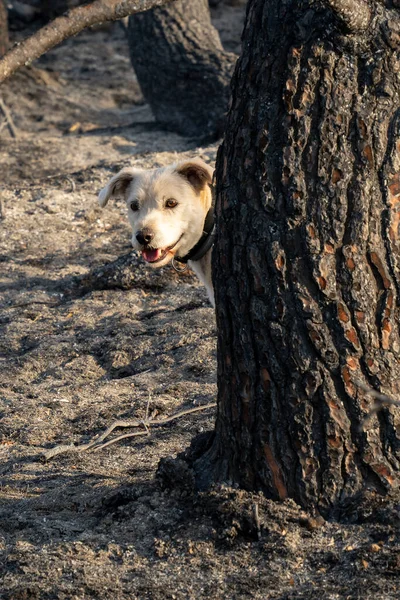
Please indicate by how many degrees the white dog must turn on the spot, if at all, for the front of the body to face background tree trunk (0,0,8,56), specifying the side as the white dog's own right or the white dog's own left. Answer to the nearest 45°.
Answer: approximately 135° to the white dog's own right

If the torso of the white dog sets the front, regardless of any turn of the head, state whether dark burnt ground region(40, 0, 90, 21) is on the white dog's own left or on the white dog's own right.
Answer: on the white dog's own right

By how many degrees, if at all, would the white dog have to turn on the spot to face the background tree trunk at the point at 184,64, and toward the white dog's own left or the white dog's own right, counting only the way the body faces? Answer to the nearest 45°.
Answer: approximately 135° to the white dog's own right

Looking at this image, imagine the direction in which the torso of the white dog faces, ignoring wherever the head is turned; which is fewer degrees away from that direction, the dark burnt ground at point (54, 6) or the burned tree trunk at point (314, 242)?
the burned tree trunk

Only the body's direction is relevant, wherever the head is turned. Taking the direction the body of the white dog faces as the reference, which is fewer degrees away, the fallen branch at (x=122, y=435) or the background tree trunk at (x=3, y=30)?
the fallen branch

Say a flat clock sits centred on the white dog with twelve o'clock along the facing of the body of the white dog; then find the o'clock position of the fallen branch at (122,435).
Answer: The fallen branch is roughly at 11 o'clock from the white dog.

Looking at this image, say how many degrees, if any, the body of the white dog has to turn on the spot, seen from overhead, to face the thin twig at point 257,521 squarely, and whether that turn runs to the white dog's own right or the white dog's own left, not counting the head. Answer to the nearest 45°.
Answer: approximately 45° to the white dog's own left

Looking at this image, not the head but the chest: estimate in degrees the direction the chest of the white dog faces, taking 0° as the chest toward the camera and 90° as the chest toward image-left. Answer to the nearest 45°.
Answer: approximately 45°
